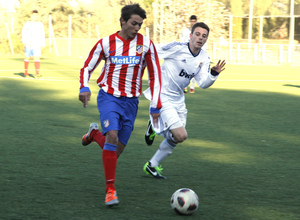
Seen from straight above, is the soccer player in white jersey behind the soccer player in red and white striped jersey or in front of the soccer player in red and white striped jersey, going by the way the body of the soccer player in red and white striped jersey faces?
behind
